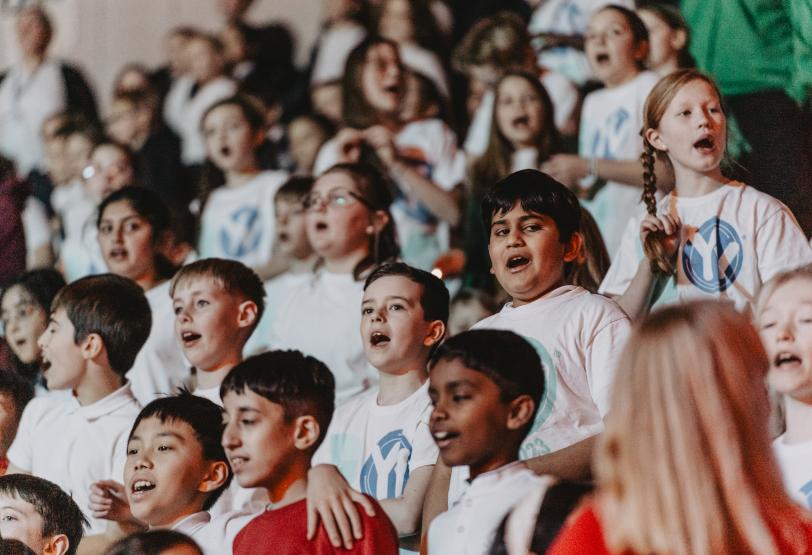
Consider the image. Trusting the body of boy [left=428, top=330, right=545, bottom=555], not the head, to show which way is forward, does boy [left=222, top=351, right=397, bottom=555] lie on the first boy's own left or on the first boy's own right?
on the first boy's own right

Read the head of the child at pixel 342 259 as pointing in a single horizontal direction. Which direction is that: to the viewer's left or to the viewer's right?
to the viewer's left

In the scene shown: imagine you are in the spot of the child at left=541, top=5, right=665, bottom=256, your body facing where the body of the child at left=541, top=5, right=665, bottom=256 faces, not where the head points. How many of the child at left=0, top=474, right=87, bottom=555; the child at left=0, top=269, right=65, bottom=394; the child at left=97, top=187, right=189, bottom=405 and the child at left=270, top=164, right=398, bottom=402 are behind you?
0

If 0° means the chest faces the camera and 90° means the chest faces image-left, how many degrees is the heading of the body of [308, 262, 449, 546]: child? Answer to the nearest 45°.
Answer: approximately 45°

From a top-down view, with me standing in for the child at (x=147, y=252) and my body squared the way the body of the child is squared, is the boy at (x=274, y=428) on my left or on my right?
on my left

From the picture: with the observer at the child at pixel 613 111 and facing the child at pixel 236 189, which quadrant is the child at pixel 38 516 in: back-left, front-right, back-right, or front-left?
front-left

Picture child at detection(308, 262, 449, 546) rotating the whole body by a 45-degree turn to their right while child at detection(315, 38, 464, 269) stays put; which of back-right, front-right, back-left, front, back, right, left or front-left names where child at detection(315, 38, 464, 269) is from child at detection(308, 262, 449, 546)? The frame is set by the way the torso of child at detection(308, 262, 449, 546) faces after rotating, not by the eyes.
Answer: right

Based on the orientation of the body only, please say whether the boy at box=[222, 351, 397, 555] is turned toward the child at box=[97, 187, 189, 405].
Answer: no

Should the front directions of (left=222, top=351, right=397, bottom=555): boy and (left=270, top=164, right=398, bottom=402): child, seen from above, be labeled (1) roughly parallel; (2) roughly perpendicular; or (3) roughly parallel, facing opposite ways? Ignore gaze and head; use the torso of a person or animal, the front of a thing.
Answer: roughly parallel

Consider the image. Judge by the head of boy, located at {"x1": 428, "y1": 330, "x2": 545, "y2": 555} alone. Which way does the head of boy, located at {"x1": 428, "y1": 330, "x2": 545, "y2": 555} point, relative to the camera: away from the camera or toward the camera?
toward the camera

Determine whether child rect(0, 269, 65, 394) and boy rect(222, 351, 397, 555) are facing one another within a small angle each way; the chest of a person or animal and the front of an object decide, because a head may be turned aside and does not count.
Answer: no

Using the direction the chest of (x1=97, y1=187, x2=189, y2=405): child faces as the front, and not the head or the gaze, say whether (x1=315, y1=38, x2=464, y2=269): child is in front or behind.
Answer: behind

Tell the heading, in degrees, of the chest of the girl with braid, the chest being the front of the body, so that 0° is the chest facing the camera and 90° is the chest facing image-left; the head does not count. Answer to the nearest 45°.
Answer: approximately 0°

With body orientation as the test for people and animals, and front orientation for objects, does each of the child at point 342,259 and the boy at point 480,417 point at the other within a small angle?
no

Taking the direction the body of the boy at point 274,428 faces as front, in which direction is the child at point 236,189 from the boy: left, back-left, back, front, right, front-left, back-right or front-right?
back-right

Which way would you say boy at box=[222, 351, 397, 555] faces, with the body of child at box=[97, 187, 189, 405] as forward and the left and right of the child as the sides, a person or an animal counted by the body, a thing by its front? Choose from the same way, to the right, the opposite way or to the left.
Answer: the same way

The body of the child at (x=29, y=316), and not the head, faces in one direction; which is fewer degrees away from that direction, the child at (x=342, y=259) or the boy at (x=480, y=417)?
the boy

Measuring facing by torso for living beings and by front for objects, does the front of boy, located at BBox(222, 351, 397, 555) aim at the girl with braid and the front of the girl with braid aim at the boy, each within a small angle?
no

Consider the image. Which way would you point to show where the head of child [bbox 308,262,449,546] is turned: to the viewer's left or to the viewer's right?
to the viewer's left

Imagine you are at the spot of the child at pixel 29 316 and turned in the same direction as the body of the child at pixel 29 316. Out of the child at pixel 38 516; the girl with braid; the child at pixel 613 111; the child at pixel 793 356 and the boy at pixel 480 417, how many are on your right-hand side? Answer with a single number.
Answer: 0

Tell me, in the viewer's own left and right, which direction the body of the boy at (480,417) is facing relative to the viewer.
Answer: facing the viewer and to the left of the viewer

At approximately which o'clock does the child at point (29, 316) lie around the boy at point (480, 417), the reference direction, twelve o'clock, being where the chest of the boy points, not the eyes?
The child is roughly at 3 o'clock from the boy.
